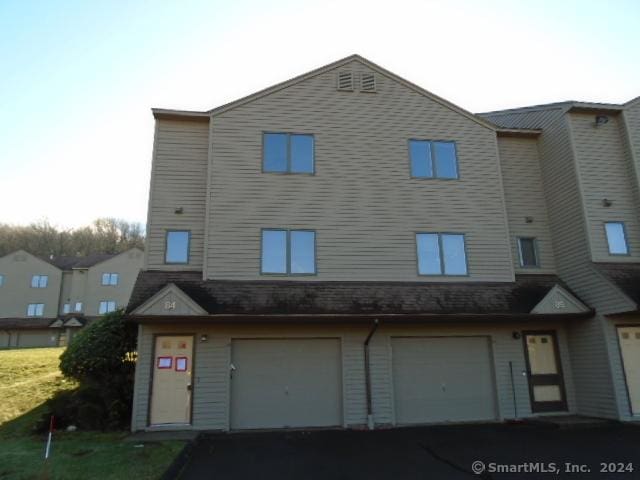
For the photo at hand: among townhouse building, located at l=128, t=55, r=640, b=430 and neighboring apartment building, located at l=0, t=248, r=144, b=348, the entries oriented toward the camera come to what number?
2

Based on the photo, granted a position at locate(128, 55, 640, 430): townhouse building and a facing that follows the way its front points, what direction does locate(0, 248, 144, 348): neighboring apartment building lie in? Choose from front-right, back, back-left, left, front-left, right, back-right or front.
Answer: back-right

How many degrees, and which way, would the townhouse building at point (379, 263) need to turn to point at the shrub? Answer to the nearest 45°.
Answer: approximately 90° to its right

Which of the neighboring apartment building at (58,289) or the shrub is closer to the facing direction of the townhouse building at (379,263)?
the shrub

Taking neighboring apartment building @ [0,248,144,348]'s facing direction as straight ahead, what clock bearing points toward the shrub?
The shrub is roughly at 12 o'clock from the neighboring apartment building.

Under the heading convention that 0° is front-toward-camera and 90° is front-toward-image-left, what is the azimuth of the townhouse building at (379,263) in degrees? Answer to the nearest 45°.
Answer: approximately 0°

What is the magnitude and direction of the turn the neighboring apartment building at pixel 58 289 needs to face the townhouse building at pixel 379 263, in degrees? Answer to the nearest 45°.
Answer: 0° — it already faces it

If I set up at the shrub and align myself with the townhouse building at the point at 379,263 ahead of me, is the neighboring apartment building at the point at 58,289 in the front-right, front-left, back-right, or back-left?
back-left
